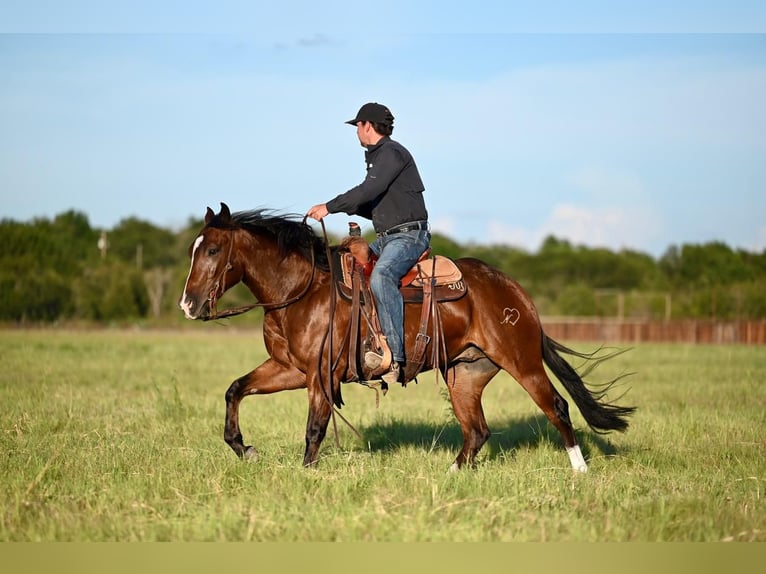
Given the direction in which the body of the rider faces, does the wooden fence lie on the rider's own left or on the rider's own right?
on the rider's own right

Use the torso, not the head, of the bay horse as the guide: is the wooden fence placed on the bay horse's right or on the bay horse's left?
on the bay horse's right

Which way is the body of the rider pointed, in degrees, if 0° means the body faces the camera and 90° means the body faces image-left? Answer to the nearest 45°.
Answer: approximately 90°

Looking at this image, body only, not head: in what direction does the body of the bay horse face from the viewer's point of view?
to the viewer's left
